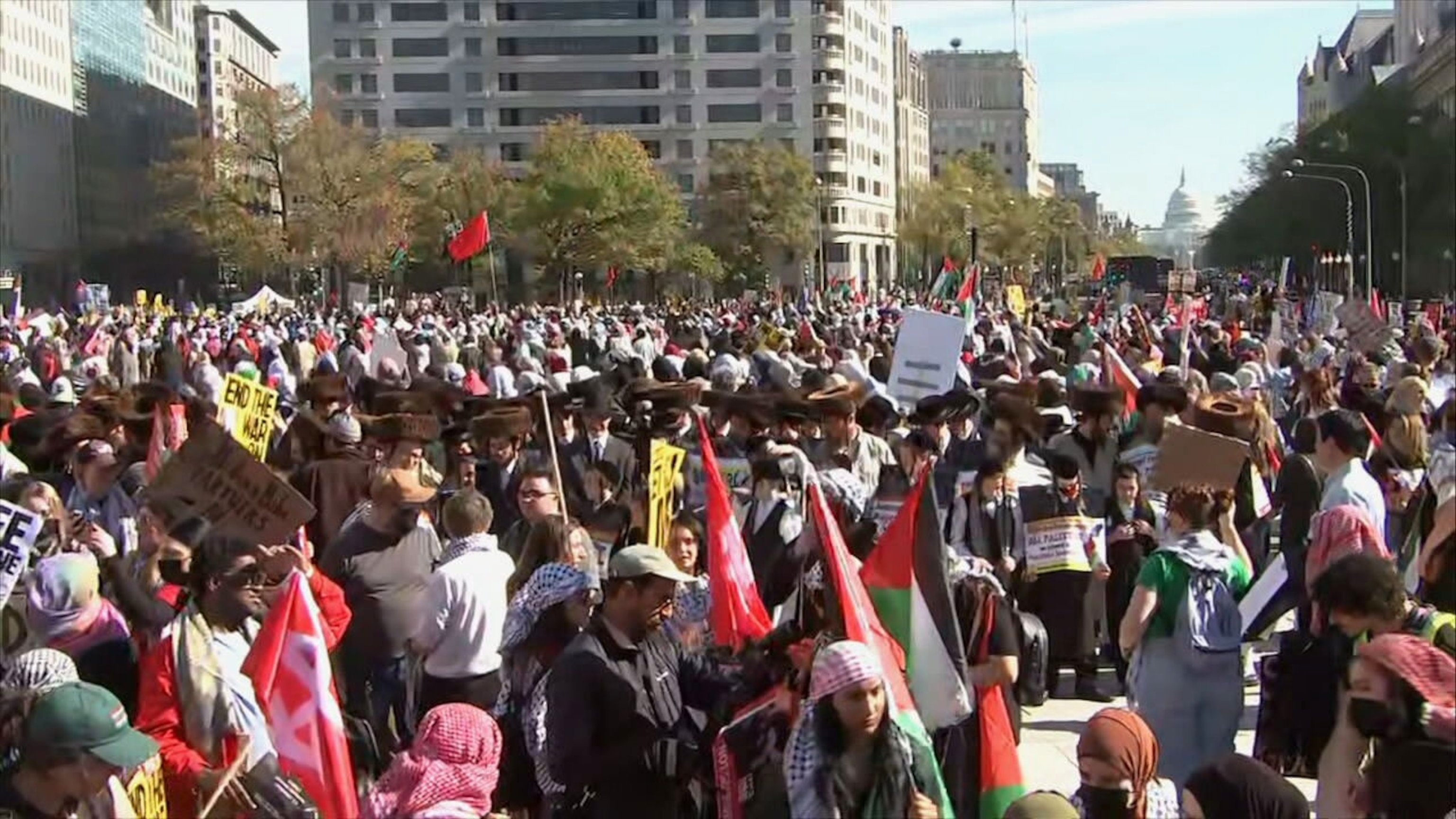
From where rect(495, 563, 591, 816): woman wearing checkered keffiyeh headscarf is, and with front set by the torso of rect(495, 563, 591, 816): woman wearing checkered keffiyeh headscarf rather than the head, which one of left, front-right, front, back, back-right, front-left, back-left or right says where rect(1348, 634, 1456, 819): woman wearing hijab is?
front-right

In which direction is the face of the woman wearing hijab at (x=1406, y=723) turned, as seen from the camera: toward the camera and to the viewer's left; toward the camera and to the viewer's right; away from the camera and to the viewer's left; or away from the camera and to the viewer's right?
toward the camera and to the viewer's left

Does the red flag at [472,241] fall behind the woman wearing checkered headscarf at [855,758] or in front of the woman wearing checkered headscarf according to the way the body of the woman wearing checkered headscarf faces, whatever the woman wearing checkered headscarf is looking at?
behind

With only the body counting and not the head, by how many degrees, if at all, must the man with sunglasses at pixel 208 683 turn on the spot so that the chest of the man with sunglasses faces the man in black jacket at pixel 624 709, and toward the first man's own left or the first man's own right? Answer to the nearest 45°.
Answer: approximately 45° to the first man's own left

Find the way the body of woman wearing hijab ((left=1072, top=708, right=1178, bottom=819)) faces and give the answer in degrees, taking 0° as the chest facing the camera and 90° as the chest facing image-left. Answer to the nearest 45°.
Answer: approximately 45°

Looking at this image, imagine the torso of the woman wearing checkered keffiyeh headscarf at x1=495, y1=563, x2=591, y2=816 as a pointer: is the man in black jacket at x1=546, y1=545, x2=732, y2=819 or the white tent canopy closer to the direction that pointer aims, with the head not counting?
the man in black jacket

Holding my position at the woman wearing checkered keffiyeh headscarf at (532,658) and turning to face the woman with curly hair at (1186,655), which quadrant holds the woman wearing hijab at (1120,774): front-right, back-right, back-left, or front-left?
front-right

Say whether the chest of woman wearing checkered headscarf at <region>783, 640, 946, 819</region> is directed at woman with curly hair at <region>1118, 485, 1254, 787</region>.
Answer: no

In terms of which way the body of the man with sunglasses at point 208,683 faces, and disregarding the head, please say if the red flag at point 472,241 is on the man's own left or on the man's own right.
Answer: on the man's own left

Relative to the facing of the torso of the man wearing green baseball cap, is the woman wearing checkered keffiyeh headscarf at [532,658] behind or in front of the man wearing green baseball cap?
in front

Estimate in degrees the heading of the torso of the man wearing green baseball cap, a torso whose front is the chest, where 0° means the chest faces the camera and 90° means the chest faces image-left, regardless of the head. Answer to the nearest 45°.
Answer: approximately 270°

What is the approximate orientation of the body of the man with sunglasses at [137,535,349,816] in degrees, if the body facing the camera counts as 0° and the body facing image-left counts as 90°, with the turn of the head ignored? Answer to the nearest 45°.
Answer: approximately 315°

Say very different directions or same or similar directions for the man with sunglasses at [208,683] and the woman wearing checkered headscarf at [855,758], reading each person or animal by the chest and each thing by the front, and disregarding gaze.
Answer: same or similar directions
